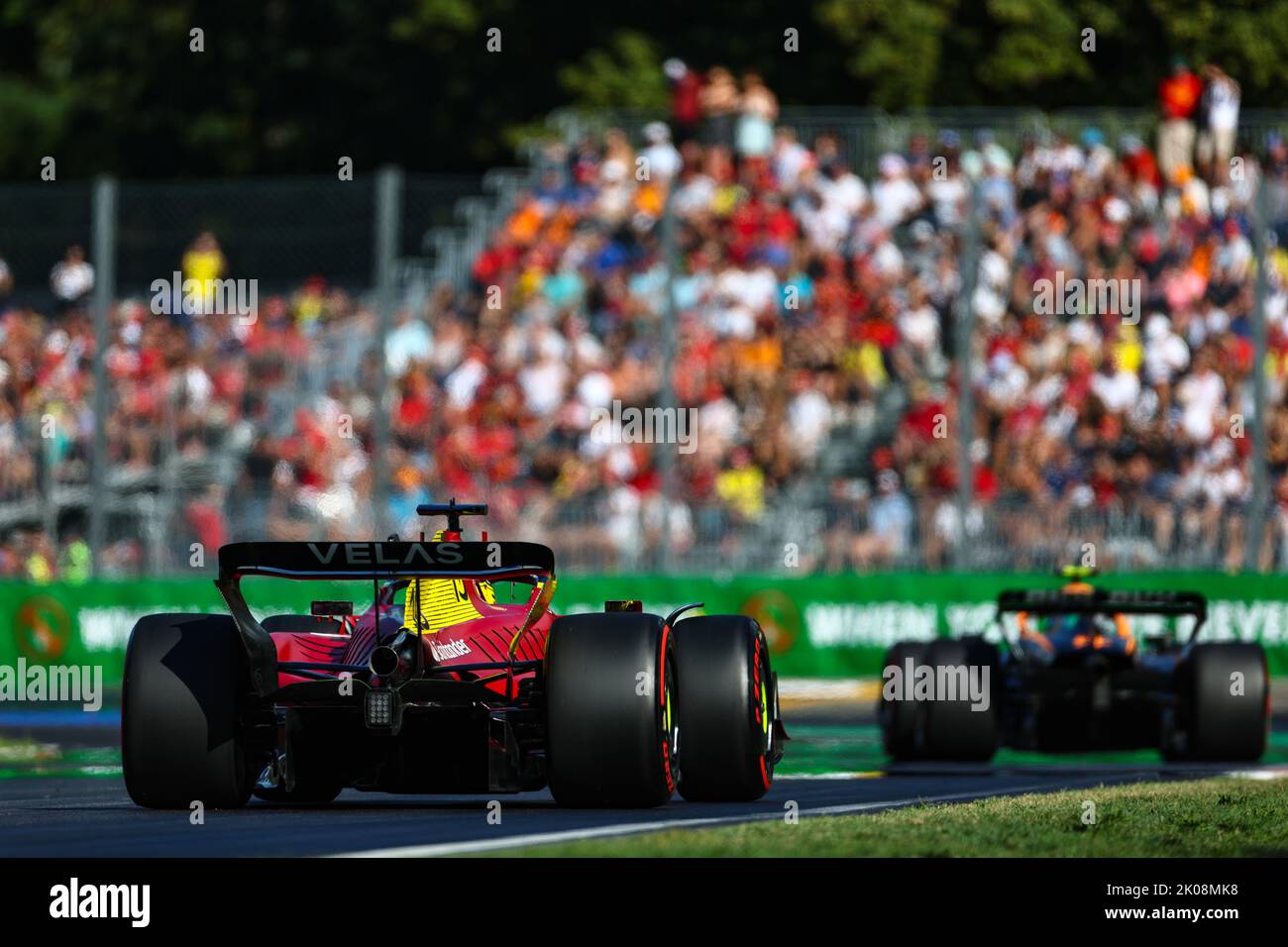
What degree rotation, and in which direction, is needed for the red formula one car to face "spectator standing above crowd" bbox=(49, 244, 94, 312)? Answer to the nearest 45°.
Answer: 0° — it already faces them

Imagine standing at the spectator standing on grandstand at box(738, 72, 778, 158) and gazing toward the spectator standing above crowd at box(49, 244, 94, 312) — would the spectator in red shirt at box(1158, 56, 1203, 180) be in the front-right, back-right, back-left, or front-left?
back-left

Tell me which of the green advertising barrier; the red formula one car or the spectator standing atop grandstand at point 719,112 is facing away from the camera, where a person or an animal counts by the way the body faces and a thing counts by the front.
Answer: the red formula one car

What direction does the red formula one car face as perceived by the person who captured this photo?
facing away from the viewer

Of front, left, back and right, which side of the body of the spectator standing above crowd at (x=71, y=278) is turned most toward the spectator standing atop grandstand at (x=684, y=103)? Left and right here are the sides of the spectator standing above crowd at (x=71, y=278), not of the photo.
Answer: left

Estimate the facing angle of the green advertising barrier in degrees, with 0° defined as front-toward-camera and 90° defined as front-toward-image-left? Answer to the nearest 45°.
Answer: approximately 0°

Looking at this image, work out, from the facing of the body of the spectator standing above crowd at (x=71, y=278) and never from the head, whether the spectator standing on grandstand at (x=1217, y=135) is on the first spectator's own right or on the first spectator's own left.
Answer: on the first spectator's own left

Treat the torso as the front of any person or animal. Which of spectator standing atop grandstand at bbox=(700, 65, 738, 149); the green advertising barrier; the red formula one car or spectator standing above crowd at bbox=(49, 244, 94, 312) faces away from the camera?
the red formula one car

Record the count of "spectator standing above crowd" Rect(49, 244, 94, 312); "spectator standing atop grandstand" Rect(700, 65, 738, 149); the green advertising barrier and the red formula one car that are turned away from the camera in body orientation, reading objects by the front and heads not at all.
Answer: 1
